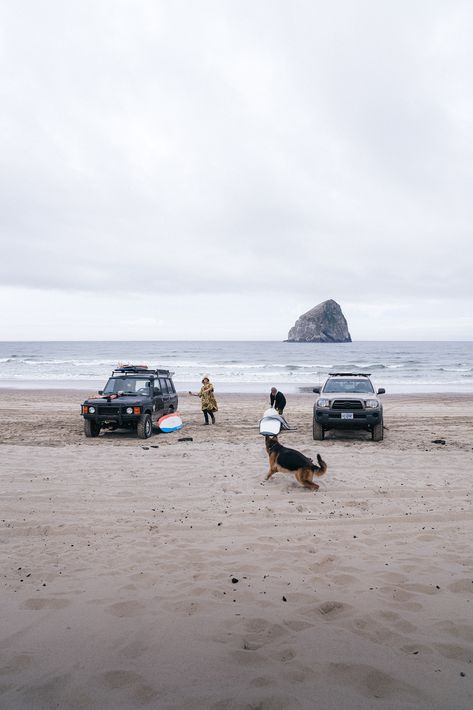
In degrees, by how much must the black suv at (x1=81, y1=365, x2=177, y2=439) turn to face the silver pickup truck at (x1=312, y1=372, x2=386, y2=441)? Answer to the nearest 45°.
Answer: approximately 90° to its left

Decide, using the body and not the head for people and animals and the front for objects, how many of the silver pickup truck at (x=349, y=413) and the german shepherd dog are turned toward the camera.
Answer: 1

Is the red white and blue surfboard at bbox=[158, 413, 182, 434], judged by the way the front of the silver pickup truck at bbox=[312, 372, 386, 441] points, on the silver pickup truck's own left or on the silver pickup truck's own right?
on the silver pickup truck's own right

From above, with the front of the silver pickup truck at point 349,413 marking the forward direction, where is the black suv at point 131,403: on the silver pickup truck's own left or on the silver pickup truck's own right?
on the silver pickup truck's own right

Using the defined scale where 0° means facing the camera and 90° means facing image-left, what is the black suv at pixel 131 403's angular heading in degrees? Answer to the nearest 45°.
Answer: approximately 45°

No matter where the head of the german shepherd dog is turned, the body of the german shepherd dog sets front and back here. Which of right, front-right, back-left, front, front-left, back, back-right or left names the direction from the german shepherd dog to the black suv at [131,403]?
front

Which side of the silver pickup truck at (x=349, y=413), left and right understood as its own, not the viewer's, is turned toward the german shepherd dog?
front

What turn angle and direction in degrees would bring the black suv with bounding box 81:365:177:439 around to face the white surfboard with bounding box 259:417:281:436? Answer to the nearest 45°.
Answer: approximately 90° to its left

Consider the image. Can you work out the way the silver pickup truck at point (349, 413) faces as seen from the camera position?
facing the viewer

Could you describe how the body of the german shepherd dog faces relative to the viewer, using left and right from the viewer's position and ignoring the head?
facing away from the viewer and to the left of the viewer
